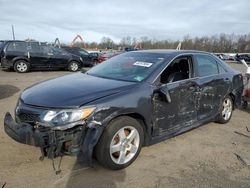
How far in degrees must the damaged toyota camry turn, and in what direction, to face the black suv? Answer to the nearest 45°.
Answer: approximately 90° to its right

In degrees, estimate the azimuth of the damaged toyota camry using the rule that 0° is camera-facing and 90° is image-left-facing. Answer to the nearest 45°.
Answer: approximately 45°

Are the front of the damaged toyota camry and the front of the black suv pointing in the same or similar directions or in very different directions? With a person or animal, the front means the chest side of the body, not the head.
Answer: very different directions

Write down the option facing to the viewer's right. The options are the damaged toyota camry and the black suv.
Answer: the black suv

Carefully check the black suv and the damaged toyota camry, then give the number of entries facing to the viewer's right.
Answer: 1

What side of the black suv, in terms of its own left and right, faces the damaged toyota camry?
right

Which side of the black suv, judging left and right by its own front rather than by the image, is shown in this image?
right
